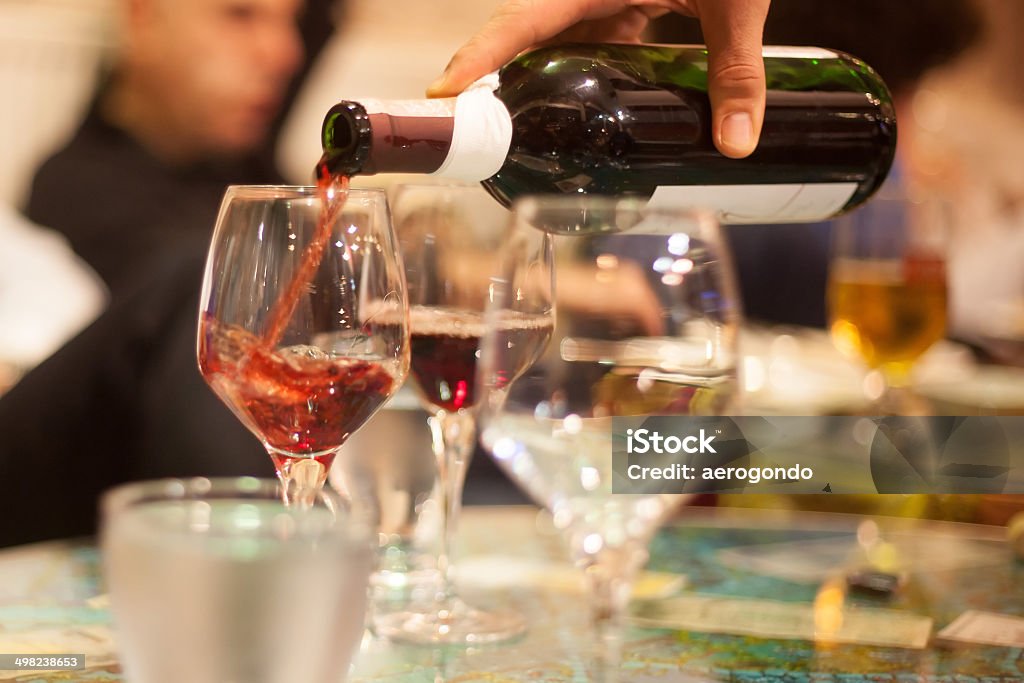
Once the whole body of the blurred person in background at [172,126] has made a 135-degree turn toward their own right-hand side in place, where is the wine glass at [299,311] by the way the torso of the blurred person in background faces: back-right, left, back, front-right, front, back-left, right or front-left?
left

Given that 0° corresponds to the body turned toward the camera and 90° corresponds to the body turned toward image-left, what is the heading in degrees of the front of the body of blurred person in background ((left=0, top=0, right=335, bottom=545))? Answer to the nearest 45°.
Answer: approximately 315°

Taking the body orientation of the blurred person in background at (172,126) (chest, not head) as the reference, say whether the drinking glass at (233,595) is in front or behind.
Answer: in front

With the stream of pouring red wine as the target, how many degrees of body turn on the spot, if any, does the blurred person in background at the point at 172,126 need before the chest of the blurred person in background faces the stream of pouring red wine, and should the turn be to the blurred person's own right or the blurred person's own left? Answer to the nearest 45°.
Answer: approximately 45° to the blurred person's own right

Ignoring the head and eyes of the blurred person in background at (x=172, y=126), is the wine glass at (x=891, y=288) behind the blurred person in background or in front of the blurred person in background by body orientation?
in front

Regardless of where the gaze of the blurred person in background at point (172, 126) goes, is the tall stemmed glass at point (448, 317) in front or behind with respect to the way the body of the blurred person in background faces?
in front
